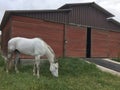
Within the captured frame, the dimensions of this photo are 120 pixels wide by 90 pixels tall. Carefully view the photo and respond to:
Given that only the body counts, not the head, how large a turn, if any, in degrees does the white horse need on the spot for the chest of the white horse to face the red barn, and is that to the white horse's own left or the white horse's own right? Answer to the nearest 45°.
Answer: approximately 45° to the white horse's own left

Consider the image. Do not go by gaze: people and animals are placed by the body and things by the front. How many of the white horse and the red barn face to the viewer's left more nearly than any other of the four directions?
0

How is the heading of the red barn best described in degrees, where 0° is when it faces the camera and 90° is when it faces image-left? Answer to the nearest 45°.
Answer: approximately 315°

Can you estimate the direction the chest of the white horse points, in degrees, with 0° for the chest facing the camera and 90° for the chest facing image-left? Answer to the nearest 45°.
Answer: approximately 270°
